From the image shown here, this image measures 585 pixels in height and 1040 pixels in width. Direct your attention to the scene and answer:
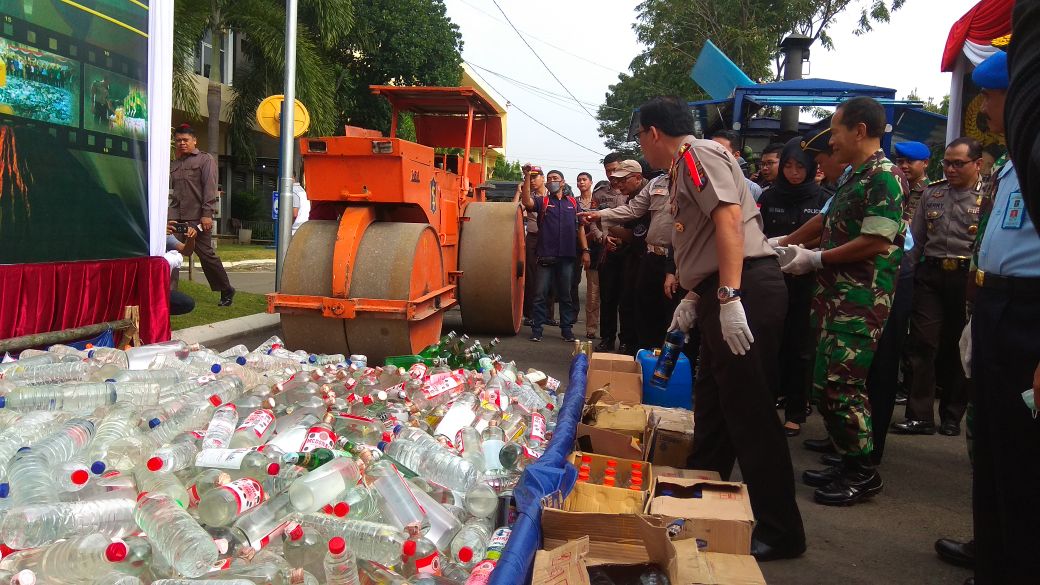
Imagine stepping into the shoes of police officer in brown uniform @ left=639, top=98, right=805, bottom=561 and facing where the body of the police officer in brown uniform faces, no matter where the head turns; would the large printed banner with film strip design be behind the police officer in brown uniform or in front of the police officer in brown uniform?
in front

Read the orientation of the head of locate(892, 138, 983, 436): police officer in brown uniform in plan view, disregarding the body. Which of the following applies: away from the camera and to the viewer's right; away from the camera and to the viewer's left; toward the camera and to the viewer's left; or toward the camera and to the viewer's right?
toward the camera and to the viewer's left

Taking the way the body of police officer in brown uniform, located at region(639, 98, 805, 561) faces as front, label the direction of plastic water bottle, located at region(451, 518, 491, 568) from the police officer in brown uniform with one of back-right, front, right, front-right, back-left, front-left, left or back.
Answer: front-left

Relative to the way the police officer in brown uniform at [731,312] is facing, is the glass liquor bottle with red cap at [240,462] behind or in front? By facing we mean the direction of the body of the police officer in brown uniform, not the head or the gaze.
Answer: in front

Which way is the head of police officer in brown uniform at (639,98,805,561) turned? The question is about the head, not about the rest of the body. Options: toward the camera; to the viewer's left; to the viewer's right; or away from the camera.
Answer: to the viewer's left

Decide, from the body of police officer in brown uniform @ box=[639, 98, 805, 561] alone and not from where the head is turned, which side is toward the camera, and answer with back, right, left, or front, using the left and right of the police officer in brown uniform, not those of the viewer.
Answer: left

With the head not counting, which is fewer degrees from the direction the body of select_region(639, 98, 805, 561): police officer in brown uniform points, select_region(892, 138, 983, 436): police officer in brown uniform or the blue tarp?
the blue tarp

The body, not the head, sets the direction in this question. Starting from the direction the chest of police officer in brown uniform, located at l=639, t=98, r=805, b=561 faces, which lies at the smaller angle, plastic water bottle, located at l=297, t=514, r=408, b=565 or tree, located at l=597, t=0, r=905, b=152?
the plastic water bottle

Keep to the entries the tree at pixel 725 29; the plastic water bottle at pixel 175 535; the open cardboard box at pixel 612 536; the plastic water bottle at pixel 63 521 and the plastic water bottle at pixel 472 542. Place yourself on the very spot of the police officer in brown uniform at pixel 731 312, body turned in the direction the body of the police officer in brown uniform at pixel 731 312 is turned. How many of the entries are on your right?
1

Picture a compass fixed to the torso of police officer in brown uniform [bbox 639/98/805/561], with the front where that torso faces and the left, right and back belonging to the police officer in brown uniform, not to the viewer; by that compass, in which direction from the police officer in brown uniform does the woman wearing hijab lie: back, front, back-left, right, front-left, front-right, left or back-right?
right

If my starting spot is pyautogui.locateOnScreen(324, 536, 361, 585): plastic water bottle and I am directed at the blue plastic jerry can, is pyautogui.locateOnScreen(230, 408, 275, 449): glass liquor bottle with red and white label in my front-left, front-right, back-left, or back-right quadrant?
front-left

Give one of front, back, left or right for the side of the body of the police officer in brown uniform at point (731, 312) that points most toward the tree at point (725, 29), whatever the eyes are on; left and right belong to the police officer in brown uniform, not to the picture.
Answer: right

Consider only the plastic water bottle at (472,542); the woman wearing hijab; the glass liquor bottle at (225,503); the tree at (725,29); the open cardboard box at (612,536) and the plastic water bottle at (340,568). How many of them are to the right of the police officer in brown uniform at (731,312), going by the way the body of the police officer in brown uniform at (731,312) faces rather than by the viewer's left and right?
2
